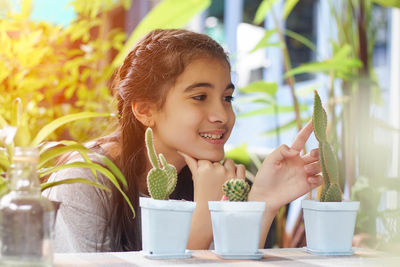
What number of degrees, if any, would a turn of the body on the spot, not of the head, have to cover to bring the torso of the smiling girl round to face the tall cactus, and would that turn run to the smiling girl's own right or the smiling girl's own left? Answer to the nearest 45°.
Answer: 0° — they already face it

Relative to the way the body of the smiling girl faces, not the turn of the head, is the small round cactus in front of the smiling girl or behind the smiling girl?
in front

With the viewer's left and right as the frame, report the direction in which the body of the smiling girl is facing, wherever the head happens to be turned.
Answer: facing the viewer and to the right of the viewer

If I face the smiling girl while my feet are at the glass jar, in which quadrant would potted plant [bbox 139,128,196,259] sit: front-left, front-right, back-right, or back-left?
front-right

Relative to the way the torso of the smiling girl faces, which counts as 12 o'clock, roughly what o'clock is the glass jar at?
The glass jar is roughly at 2 o'clock from the smiling girl.

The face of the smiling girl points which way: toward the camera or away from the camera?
toward the camera

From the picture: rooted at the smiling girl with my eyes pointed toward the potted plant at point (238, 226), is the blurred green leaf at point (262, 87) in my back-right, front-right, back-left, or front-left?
back-left
